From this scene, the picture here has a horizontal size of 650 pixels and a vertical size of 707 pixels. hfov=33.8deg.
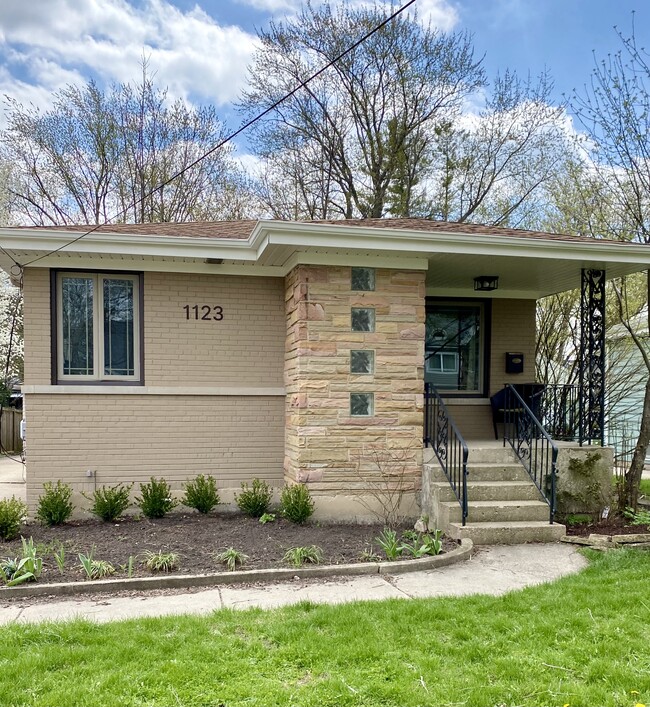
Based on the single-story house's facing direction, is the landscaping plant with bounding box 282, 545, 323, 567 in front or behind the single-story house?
in front

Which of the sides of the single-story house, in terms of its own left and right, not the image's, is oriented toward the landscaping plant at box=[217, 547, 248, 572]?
front

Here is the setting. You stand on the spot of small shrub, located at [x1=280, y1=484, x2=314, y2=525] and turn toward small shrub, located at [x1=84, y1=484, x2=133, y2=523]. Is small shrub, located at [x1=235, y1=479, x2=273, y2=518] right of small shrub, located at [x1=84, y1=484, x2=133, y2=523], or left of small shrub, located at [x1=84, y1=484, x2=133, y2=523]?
right

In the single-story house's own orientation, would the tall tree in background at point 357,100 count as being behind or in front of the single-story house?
behind

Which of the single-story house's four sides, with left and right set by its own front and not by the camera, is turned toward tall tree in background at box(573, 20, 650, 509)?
left

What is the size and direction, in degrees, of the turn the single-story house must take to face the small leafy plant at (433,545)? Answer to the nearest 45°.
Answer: approximately 45° to its left

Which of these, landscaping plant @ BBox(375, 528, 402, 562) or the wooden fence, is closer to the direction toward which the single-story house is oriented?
the landscaping plant

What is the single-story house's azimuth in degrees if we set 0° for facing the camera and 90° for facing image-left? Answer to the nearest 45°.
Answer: approximately 0°

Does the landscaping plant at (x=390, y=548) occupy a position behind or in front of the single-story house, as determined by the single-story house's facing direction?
in front
